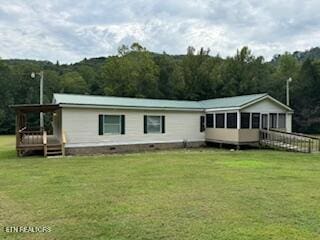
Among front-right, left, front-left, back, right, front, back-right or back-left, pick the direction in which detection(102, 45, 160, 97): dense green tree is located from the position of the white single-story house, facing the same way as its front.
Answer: back-left

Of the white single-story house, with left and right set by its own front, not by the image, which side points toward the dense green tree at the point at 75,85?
back

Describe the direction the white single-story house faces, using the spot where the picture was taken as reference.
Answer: facing the viewer and to the right of the viewer
